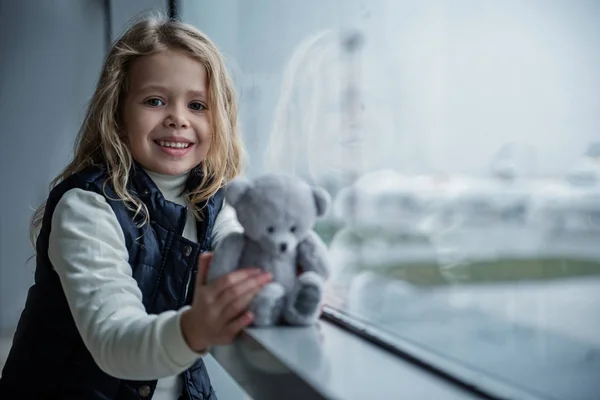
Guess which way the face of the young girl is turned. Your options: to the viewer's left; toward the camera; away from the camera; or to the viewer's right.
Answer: toward the camera

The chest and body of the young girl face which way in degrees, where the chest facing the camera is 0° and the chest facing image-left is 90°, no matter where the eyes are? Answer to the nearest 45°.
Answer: approximately 315°
